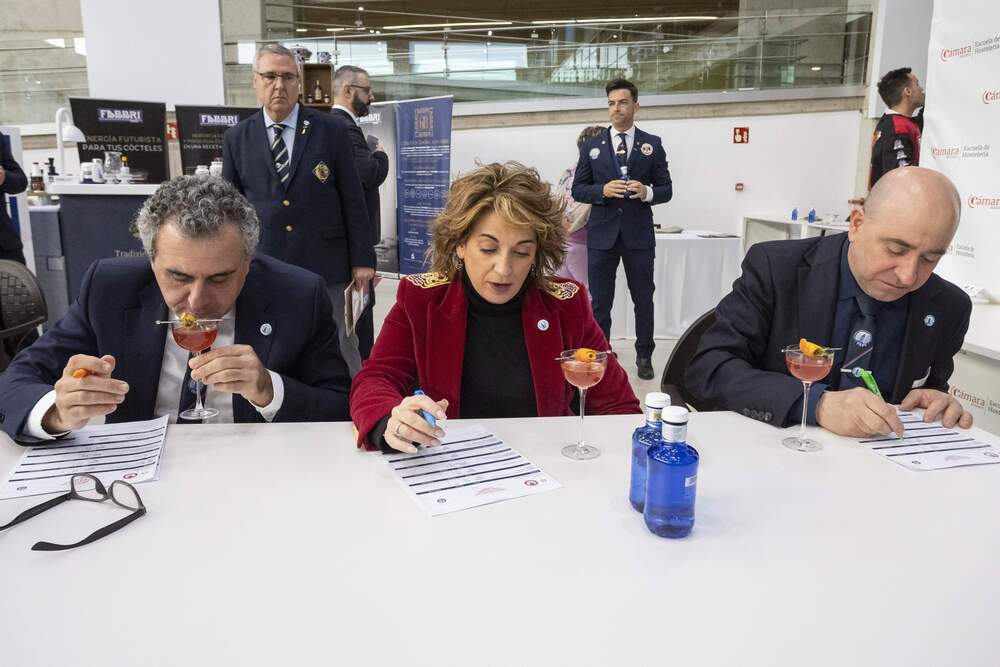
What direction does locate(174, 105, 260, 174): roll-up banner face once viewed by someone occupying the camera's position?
facing the viewer

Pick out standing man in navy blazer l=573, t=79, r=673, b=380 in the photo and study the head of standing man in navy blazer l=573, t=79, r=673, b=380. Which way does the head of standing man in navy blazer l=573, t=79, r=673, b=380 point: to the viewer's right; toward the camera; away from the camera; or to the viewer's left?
toward the camera

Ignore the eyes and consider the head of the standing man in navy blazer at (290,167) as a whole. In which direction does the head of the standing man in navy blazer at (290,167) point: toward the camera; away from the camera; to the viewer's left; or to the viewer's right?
toward the camera

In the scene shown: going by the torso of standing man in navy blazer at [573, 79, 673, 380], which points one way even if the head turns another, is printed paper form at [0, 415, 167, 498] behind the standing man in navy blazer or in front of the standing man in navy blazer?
in front

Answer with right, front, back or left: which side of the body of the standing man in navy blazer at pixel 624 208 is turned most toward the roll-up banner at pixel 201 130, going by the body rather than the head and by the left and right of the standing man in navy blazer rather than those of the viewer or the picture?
right

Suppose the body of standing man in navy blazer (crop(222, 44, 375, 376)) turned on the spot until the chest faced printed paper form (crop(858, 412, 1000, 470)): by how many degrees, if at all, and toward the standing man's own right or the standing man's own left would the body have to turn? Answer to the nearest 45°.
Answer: approximately 45° to the standing man's own left

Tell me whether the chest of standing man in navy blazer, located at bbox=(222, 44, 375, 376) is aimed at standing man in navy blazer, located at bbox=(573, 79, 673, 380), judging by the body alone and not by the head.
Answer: no

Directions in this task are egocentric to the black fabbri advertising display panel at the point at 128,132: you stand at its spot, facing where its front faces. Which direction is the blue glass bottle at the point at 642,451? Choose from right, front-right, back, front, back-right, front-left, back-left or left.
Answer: front

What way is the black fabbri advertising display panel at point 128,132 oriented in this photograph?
toward the camera

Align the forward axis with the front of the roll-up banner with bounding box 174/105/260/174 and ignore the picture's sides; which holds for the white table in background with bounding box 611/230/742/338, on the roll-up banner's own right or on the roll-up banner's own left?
on the roll-up banner's own left

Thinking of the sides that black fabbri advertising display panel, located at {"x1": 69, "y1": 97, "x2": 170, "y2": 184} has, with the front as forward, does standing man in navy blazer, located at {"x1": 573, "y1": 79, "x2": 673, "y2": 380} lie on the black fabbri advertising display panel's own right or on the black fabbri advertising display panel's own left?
on the black fabbri advertising display panel's own left

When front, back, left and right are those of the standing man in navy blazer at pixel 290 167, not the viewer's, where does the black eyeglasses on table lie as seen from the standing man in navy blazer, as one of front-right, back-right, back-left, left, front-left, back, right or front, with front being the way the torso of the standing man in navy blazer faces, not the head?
front

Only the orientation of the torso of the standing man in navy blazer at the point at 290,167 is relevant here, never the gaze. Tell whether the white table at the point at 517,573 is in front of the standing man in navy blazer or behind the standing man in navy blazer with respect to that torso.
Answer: in front
